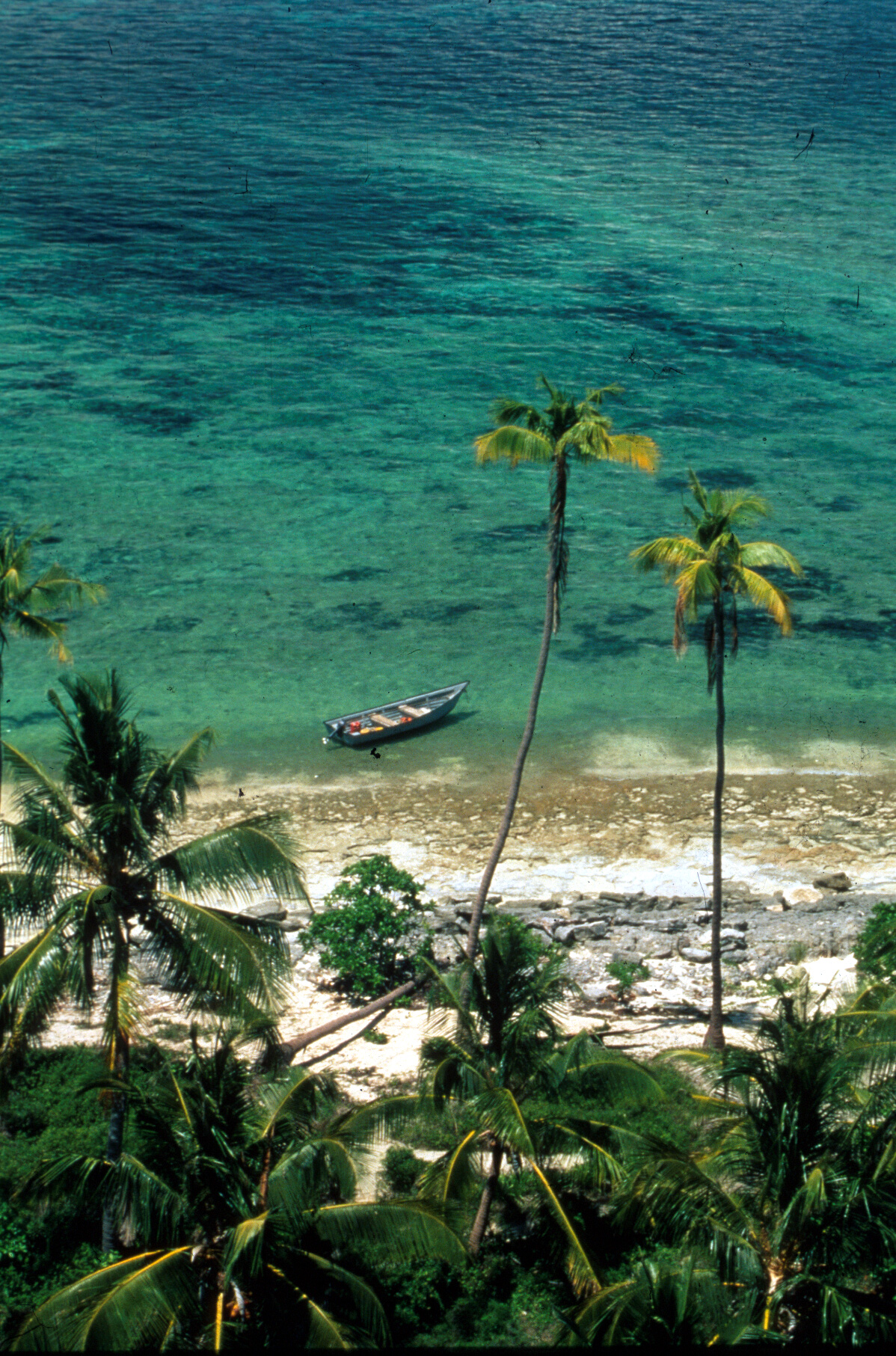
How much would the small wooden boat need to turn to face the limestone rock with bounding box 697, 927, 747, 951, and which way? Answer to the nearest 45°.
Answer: approximately 90° to its right

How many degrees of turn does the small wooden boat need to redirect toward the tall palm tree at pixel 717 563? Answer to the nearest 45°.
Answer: approximately 135° to its right

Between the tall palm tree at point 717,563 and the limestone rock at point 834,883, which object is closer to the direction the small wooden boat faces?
the limestone rock

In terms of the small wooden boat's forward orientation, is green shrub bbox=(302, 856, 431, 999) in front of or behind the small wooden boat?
behind

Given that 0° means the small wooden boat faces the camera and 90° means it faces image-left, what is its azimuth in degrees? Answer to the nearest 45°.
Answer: approximately 225°

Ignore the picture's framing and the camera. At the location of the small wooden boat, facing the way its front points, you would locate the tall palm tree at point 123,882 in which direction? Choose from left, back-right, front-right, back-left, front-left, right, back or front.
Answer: back-right

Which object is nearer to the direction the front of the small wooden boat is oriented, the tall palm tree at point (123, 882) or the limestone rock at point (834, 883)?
the limestone rock

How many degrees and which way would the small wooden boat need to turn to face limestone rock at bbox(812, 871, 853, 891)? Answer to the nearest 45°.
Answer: approximately 90° to its right

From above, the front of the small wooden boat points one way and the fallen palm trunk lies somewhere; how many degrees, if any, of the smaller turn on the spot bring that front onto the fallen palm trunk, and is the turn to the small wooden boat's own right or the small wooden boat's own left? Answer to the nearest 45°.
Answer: approximately 135° to the small wooden boat's own right

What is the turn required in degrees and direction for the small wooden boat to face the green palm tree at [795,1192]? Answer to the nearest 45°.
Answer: approximately 135° to its right

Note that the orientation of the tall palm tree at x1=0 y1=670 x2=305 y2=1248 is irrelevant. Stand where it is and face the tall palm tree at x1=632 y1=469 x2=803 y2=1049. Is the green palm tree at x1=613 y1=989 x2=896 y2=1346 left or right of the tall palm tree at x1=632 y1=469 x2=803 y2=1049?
right
